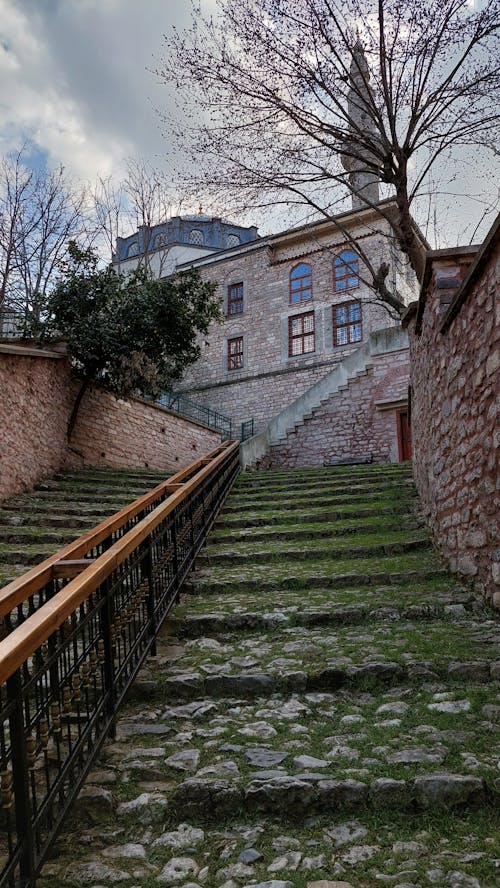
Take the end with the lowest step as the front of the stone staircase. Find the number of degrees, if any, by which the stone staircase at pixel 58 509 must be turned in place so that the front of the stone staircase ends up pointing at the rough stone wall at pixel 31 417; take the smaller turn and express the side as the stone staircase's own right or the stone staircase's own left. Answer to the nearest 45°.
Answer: approximately 180°

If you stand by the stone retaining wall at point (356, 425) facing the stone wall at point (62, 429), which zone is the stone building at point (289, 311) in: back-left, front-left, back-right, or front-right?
back-right

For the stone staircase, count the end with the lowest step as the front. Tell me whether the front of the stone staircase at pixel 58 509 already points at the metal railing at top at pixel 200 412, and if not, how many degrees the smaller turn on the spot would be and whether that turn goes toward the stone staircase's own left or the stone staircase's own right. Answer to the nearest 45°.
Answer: approximately 180°

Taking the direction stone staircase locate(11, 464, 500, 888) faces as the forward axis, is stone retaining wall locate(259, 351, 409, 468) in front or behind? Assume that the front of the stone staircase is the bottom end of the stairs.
behind

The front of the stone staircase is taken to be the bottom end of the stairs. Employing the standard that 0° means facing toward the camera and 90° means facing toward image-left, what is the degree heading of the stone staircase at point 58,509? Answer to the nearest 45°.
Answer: approximately 0°

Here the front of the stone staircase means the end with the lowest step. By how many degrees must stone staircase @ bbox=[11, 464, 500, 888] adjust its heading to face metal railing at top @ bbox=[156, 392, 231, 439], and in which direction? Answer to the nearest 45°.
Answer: approximately 180°

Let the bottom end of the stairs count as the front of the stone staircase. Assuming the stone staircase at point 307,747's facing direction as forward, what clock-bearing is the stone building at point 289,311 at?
The stone building is roughly at 6 o'clock from the stone staircase.
